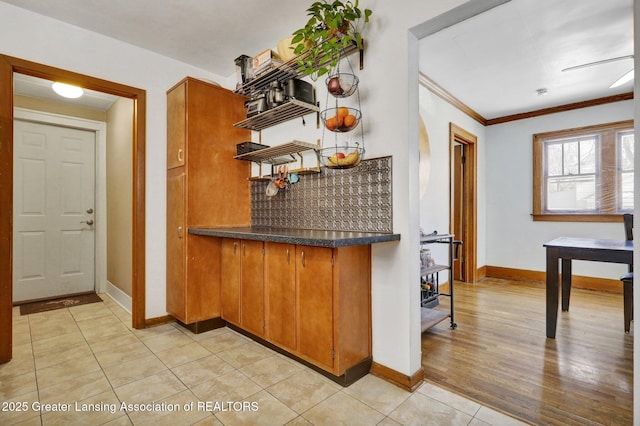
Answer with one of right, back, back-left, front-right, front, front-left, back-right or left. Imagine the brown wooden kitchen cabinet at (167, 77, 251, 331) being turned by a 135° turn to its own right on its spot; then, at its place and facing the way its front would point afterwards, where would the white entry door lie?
front-left

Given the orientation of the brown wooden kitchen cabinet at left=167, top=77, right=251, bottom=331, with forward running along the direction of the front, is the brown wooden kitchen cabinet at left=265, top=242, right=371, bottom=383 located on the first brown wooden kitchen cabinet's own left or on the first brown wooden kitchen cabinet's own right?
on the first brown wooden kitchen cabinet's own left

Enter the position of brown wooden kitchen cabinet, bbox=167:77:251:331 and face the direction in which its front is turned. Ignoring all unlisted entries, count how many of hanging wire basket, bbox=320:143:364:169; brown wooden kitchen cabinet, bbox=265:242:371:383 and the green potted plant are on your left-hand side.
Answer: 3

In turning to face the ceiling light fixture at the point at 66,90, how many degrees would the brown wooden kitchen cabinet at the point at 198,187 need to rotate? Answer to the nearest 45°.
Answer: approximately 90° to its right

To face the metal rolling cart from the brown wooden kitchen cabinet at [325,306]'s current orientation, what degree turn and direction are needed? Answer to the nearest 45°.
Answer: approximately 180°

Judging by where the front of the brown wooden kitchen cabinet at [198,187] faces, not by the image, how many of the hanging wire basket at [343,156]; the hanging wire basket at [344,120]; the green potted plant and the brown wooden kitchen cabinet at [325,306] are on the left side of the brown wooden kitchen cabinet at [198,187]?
4

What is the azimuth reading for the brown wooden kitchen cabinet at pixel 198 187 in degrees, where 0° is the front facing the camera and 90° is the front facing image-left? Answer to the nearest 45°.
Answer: approximately 45°

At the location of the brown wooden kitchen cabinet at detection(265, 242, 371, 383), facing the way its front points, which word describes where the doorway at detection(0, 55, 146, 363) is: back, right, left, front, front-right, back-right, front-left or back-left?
front-right

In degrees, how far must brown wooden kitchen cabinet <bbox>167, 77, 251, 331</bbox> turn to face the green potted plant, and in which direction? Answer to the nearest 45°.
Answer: approximately 90° to its left

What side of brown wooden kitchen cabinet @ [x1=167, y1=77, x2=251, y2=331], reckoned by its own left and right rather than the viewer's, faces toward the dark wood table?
left

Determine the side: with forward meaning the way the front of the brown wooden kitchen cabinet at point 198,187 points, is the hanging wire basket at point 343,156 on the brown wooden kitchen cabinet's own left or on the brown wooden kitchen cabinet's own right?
on the brown wooden kitchen cabinet's own left

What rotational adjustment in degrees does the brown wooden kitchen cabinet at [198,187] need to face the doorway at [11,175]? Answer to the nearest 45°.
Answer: approximately 45° to its right
